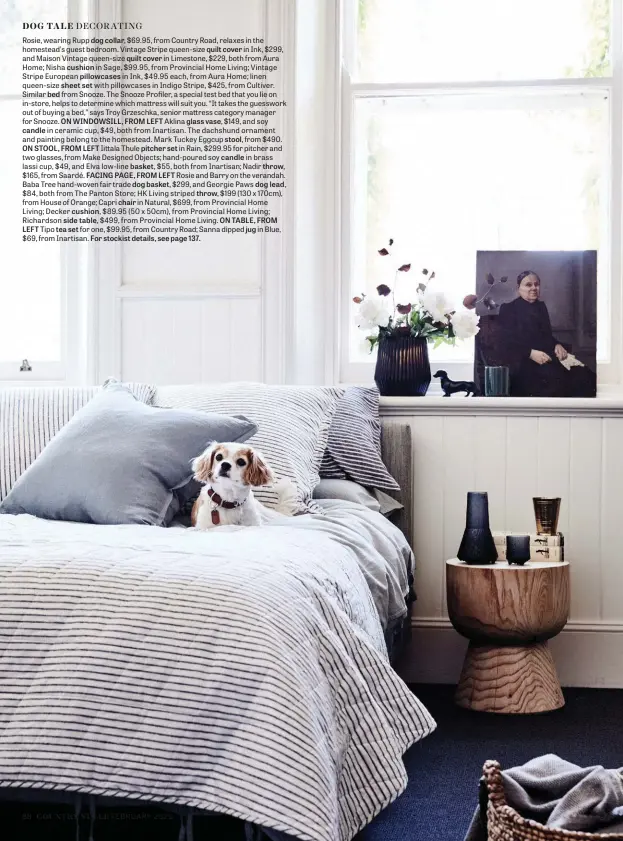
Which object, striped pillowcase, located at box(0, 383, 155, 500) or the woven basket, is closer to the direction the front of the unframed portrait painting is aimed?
the woven basket

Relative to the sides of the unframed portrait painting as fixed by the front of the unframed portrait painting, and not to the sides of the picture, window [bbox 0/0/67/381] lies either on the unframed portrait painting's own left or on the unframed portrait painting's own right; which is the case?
on the unframed portrait painting's own right

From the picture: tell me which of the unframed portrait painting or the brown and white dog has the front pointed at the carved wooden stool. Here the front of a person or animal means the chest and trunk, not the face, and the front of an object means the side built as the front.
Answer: the unframed portrait painting

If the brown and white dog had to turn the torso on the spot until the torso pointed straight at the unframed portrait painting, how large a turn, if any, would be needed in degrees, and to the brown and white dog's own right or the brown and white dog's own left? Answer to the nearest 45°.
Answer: approximately 135° to the brown and white dog's own left

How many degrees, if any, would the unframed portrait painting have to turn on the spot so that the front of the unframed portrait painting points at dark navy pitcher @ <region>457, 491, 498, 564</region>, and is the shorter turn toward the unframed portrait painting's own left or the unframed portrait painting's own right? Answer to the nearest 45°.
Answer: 0° — it already faces it

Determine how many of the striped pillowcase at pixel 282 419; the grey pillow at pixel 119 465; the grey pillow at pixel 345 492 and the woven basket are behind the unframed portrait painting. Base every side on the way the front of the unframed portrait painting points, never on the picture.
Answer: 0

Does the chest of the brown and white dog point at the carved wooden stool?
no

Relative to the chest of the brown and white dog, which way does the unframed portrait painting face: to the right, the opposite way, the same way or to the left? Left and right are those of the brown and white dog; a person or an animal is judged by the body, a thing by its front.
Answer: the same way

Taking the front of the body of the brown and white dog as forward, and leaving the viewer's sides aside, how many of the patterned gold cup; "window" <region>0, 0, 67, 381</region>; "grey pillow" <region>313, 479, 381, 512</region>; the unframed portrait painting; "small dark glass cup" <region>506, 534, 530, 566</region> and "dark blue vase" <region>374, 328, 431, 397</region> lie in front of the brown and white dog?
0

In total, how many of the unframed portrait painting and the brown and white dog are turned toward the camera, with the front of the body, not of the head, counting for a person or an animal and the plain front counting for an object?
2

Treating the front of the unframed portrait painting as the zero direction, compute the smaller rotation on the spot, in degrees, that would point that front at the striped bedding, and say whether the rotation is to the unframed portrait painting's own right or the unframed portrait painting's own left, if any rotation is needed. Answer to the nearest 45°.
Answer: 0° — it already faces it

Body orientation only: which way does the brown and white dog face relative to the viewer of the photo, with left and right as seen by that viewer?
facing the viewer
